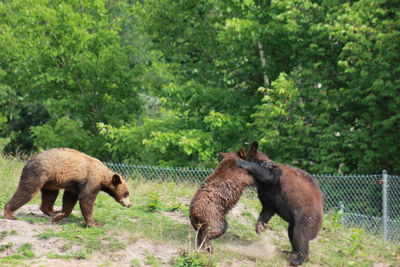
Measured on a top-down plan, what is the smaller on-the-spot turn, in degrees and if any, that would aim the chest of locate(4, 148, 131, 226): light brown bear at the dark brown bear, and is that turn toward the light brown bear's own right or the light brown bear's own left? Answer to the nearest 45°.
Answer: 0° — it already faces it

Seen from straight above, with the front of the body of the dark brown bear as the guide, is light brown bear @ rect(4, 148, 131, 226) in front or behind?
in front

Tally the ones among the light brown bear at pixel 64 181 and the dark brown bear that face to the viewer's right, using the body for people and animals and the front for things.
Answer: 1

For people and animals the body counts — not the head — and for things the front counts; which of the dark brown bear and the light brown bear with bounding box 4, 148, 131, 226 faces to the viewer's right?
the light brown bear

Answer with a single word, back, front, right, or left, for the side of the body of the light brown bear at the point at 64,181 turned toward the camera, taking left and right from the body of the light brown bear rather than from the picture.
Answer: right

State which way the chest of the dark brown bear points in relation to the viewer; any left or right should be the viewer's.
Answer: facing to the left of the viewer

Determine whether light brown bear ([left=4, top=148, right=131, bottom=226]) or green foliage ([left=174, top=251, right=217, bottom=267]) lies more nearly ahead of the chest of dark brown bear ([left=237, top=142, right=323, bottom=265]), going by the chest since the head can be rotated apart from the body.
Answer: the light brown bear
